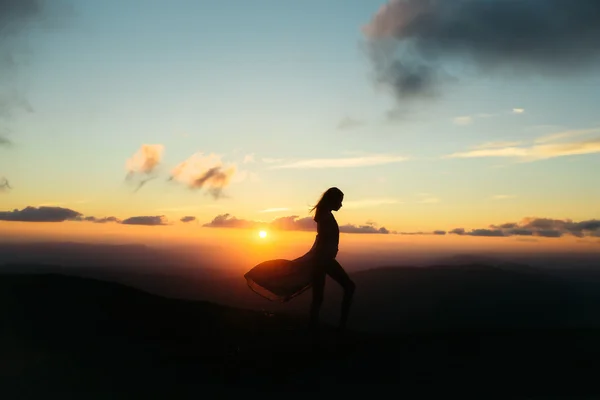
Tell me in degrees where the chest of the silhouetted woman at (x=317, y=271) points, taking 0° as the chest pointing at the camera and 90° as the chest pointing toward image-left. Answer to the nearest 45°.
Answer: approximately 270°

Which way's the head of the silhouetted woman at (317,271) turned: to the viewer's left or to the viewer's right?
to the viewer's right
